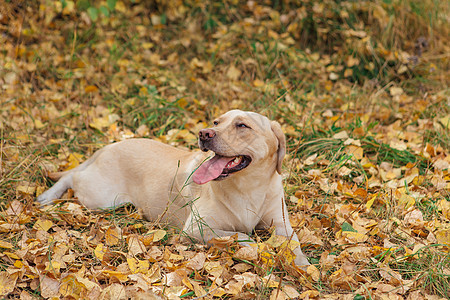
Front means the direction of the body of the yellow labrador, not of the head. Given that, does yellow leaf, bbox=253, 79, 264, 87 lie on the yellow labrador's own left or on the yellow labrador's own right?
on the yellow labrador's own left

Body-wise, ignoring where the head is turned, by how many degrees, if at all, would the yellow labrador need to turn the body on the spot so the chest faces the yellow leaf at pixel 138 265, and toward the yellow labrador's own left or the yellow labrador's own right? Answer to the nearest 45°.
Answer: approximately 90° to the yellow labrador's own right

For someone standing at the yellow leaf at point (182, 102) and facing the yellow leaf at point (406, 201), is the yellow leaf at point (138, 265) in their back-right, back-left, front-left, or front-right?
front-right

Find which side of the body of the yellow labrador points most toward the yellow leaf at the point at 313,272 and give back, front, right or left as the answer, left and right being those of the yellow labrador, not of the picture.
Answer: front

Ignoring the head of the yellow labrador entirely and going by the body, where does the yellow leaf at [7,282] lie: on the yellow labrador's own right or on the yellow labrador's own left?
on the yellow labrador's own right

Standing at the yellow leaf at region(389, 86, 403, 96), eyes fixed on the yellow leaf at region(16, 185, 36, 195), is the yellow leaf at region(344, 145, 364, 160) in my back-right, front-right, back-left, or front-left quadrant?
front-left

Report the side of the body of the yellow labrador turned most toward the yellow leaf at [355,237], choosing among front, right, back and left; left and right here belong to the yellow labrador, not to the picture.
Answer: front

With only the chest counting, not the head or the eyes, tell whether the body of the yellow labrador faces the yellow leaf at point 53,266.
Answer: no

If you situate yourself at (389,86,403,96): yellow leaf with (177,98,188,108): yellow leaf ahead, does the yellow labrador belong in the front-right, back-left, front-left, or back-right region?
front-left

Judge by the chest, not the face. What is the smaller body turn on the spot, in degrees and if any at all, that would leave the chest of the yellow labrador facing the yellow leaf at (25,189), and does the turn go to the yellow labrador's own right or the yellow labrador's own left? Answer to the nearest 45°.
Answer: approximately 180°

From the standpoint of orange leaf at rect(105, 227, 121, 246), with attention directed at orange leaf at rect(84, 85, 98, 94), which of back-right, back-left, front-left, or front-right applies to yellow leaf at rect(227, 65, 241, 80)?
front-right

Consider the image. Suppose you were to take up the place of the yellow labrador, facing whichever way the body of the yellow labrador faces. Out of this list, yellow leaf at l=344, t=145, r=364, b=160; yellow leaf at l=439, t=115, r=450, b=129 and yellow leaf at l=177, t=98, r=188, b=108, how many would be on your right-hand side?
0

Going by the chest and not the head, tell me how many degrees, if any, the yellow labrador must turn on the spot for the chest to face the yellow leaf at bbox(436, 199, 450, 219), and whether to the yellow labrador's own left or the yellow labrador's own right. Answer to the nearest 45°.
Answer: approximately 45° to the yellow labrador's own left

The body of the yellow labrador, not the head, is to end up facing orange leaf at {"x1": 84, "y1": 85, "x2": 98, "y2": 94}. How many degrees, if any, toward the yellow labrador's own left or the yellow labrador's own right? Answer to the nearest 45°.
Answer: approximately 135° to the yellow labrador's own left

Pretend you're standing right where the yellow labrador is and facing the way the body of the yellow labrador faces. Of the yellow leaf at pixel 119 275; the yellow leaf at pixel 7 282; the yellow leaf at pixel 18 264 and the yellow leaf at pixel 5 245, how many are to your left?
0

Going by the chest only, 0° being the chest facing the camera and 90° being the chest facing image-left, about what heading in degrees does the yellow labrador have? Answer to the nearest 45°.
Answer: approximately 315°

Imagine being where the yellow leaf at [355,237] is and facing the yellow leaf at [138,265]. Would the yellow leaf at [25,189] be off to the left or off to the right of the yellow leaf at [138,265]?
right
